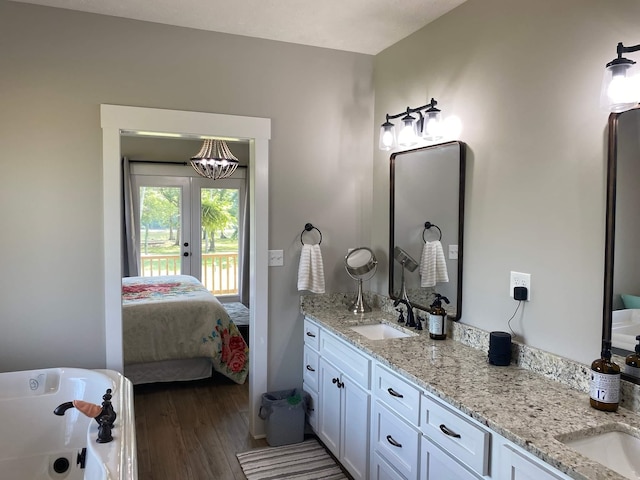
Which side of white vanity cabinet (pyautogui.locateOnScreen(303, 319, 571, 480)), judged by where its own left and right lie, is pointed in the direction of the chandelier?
right

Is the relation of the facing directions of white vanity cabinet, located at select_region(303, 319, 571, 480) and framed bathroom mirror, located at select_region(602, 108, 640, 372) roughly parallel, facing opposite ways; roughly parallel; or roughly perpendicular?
roughly parallel

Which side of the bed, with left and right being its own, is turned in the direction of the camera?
right

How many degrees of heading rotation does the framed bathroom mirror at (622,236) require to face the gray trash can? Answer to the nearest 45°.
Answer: approximately 45° to its right

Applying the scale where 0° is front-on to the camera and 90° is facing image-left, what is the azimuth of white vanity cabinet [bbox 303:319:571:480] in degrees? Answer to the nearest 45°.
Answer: approximately 45°

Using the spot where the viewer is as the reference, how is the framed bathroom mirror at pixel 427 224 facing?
facing the viewer and to the left of the viewer

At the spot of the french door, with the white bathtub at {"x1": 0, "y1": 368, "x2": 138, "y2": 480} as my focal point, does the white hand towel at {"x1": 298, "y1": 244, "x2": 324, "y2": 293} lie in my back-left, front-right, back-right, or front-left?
front-left

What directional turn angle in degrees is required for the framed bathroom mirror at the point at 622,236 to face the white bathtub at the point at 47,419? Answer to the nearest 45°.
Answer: approximately 45° to its right

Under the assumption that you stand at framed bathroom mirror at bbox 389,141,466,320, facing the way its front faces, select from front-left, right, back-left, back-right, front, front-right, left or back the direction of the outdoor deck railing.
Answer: right

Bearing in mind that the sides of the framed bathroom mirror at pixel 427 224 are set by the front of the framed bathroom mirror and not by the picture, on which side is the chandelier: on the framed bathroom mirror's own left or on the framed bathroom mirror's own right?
on the framed bathroom mirror's own right

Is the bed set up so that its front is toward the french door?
no

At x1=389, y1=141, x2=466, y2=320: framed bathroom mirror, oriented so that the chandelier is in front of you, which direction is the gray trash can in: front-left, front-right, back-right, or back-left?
front-left
